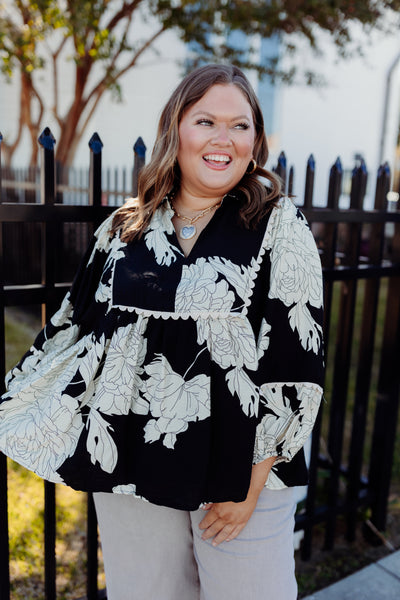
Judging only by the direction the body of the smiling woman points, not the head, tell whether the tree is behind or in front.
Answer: behind

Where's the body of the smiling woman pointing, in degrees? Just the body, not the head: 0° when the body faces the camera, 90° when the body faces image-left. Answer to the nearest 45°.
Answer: approximately 0°
